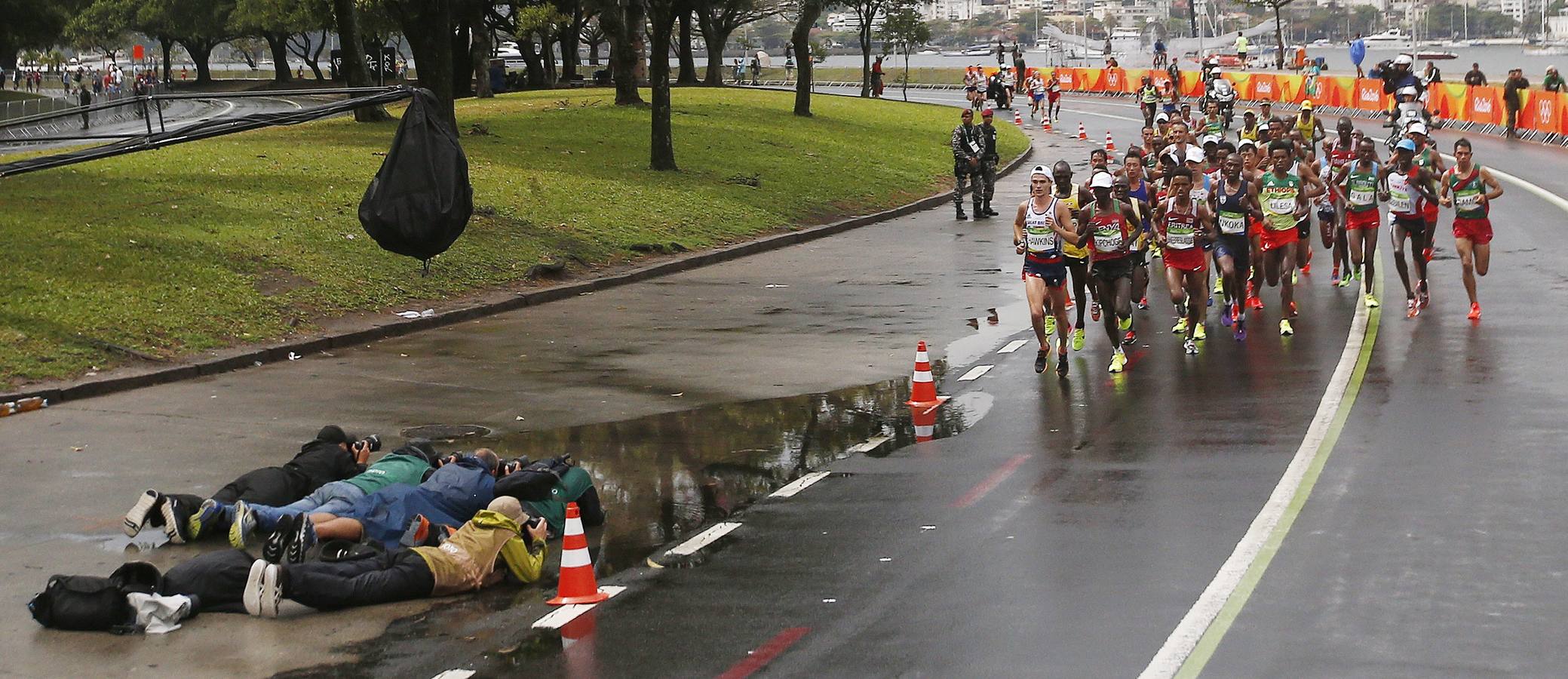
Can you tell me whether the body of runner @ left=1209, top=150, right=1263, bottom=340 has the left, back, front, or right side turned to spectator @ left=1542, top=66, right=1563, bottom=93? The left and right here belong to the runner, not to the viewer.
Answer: back

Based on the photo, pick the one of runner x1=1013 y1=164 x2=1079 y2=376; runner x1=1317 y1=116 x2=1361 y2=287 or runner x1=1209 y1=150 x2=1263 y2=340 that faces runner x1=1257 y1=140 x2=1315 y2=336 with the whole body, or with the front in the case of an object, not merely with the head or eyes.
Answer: runner x1=1317 y1=116 x2=1361 y2=287

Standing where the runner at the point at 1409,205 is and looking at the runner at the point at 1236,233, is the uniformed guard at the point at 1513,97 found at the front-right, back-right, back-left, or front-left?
back-right

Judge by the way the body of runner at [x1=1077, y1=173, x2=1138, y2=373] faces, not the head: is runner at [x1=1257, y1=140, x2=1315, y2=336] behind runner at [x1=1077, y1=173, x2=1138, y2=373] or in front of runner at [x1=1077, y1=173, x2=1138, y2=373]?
behind

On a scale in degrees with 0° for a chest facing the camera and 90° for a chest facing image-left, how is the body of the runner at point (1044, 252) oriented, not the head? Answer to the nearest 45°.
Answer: approximately 0°

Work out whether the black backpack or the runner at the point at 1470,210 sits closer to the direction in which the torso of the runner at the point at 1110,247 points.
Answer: the black backpack
